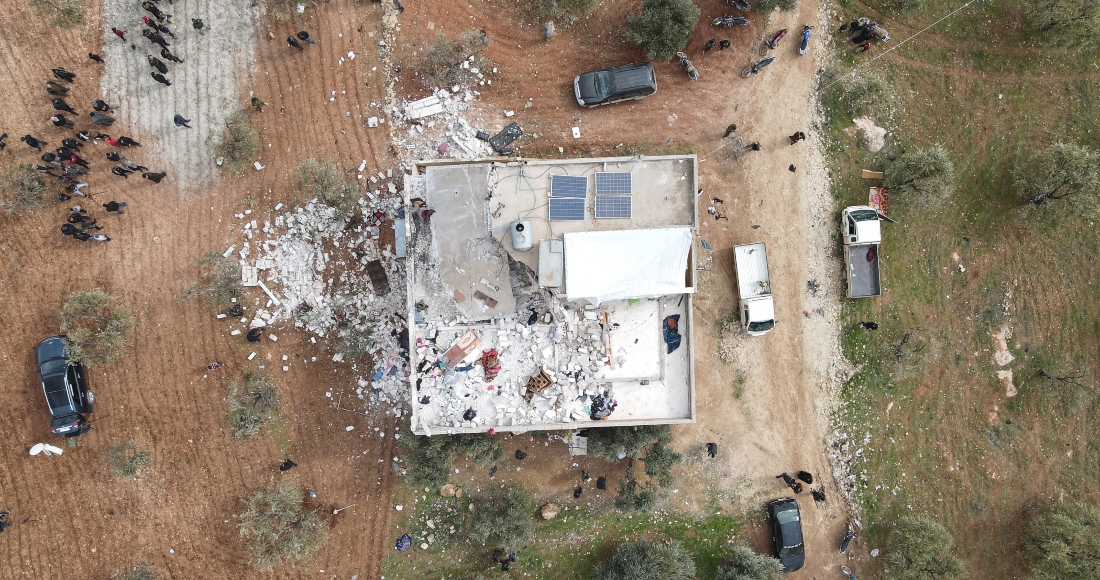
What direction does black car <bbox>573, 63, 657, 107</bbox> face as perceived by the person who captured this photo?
facing to the left of the viewer

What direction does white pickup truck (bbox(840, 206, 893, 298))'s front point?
away from the camera

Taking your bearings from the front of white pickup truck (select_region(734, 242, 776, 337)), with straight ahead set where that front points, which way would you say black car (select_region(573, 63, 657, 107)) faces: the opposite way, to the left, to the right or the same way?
to the right

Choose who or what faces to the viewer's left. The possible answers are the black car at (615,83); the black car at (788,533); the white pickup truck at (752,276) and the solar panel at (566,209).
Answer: the black car at (615,83)

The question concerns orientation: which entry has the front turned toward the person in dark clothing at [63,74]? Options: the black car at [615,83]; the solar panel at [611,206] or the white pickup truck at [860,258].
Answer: the black car

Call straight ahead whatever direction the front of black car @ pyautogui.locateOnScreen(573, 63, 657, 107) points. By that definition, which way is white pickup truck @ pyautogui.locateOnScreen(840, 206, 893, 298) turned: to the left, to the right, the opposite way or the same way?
to the right
